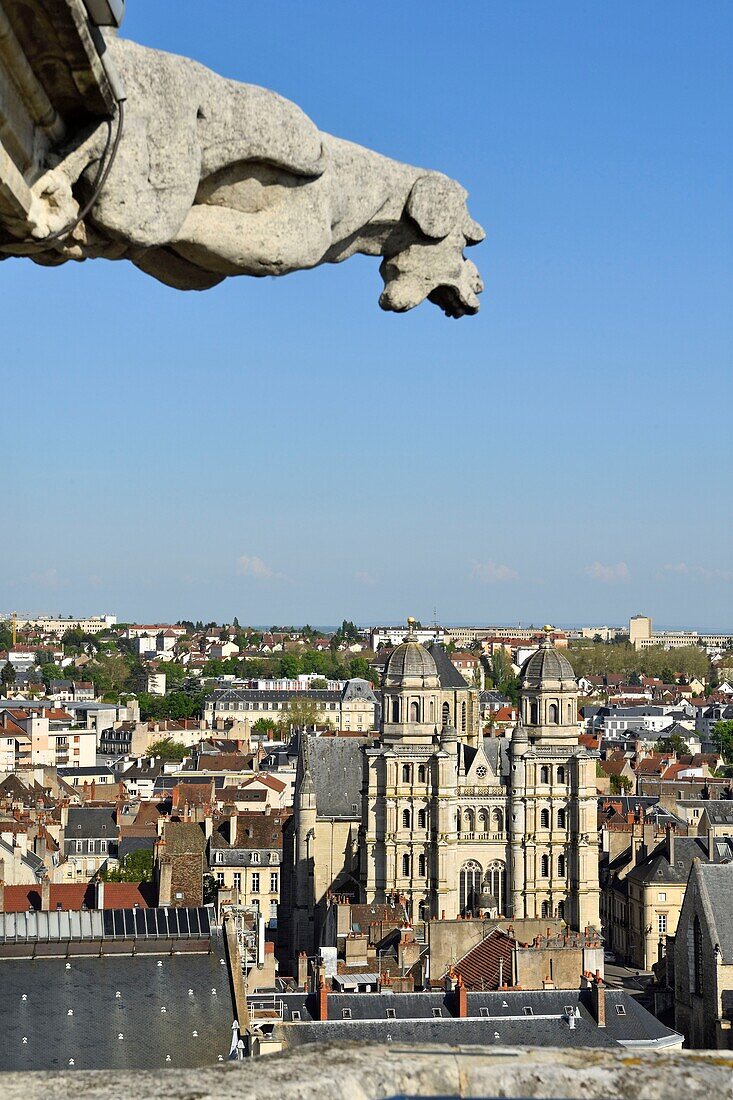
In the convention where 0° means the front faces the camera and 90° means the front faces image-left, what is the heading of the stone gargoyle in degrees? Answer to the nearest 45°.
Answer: approximately 270°

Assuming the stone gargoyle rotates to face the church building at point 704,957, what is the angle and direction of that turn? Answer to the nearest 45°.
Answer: approximately 90° to its left
